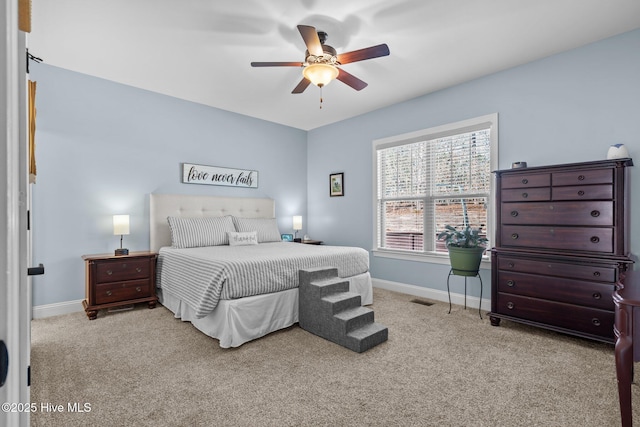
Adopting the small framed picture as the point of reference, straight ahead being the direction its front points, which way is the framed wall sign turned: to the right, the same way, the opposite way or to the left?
to the left

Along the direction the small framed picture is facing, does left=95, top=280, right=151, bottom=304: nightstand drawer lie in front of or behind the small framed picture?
in front

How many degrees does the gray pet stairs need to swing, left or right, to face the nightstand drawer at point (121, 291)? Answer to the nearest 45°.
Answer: approximately 135° to its right

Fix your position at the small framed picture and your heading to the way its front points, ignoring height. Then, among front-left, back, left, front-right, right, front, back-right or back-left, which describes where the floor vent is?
left

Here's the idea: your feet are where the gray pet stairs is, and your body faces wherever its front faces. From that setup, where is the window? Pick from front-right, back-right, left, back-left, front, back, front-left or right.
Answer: left

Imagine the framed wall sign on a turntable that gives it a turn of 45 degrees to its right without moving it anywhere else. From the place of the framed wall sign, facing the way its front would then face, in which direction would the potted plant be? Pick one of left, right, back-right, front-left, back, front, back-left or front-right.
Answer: front-left

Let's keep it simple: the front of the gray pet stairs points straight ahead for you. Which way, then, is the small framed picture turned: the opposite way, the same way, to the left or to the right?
to the right

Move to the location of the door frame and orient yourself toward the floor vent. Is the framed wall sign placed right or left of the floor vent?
left

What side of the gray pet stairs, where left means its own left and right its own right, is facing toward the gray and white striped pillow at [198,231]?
back

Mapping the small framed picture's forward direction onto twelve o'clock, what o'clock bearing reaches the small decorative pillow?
The small decorative pillow is roughly at 12 o'clock from the small framed picture.

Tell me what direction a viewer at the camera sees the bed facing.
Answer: facing the viewer and to the right of the viewer

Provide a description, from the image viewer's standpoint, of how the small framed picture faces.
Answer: facing the viewer and to the left of the viewer

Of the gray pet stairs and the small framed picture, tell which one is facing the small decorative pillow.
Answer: the small framed picture

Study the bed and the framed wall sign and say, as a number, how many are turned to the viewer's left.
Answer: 0
